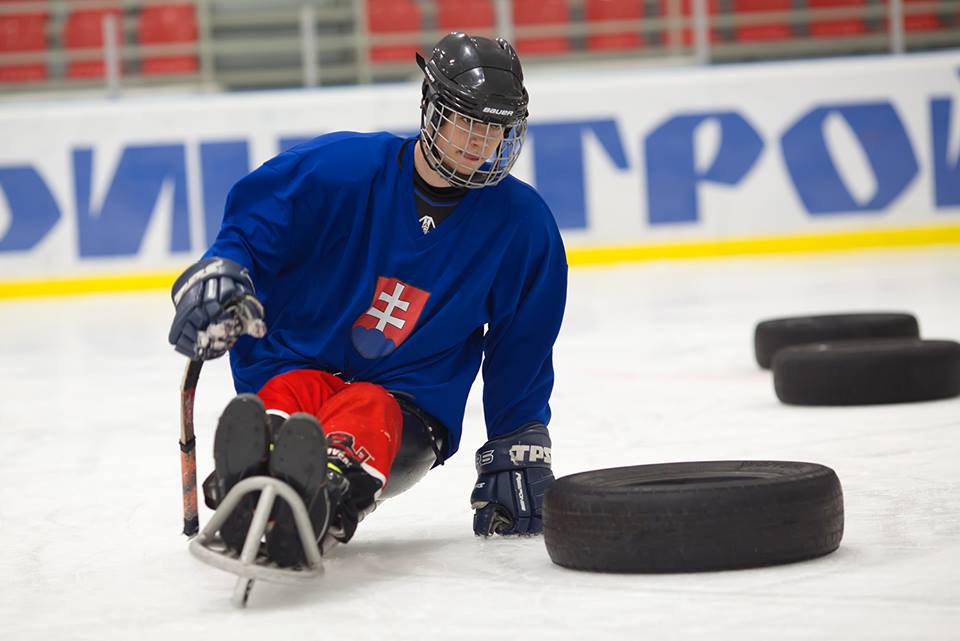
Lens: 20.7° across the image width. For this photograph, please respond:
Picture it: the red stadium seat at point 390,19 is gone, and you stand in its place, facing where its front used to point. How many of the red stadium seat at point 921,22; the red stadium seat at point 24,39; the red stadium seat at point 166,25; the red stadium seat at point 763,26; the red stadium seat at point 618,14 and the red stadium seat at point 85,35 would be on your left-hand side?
3

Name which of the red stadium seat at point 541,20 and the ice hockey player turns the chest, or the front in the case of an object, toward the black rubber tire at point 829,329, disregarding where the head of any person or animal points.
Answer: the red stadium seat

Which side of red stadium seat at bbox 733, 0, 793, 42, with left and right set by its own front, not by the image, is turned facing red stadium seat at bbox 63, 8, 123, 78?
right

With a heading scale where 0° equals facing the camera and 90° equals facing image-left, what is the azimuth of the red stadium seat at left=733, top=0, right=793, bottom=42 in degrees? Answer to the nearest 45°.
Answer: approximately 0°

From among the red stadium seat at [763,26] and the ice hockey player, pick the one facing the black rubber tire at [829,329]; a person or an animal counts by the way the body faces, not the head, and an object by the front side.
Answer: the red stadium seat

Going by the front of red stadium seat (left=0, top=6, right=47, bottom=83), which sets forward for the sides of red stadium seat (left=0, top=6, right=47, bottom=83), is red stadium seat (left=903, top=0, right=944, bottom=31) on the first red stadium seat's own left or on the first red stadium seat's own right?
on the first red stadium seat's own left

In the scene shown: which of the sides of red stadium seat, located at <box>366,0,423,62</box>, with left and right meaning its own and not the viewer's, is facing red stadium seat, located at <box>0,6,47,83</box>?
right

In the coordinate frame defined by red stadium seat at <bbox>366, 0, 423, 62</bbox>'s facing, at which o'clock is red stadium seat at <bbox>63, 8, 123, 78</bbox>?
red stadium seat at <bbox>63, 8, 123, 78</bbox> is roughly at 3 o'clock from red stadium seat at <bbox>366, 0, 423, 62</bbox>.
